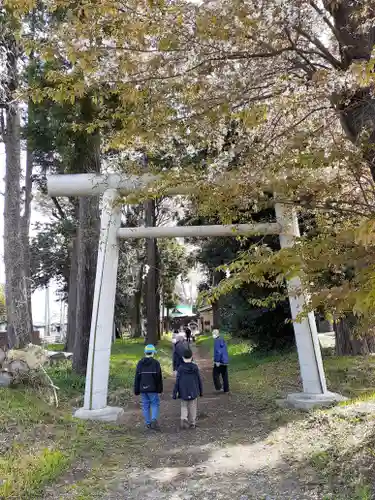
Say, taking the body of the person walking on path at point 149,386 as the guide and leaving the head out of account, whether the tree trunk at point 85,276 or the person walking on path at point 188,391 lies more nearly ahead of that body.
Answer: the tree trunk

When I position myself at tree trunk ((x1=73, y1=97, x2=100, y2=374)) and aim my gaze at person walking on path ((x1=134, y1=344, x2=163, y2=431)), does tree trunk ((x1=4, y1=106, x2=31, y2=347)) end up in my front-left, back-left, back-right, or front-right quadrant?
back-right

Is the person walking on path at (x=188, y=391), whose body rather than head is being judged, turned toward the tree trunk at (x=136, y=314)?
yes

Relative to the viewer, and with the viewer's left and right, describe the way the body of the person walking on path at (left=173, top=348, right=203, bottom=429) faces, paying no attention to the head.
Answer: facing away from the viewer

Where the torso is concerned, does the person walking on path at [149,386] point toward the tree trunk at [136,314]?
yes

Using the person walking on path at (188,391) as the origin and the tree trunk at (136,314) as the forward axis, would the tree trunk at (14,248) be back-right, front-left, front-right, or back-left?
front-left

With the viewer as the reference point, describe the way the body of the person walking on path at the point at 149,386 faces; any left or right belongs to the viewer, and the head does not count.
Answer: facing away from the viewer

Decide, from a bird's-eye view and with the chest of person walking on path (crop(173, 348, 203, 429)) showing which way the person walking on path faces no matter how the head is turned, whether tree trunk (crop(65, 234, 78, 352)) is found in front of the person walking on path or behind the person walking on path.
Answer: in front

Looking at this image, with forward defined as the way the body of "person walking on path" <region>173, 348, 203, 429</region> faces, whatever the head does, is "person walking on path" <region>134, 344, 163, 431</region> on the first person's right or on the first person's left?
on the first person's left

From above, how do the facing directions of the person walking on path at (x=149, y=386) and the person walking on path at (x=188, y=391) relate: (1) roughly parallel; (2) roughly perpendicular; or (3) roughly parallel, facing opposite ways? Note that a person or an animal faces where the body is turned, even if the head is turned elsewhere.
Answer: roughly parallel

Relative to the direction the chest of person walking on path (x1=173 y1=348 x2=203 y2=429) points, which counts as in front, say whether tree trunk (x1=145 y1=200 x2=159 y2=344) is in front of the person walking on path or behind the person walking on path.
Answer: in front

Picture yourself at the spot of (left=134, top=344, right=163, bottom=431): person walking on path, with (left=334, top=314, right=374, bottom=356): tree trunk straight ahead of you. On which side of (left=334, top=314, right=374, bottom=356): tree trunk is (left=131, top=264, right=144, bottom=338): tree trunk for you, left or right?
left
